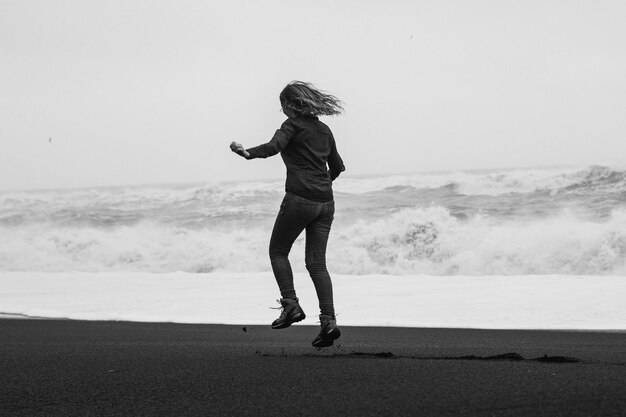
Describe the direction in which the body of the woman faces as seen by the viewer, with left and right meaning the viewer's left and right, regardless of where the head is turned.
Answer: facing away from the viewer and to the left of the viewer

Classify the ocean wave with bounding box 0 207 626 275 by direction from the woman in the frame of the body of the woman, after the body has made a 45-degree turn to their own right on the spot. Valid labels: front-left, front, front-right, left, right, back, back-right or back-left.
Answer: front
